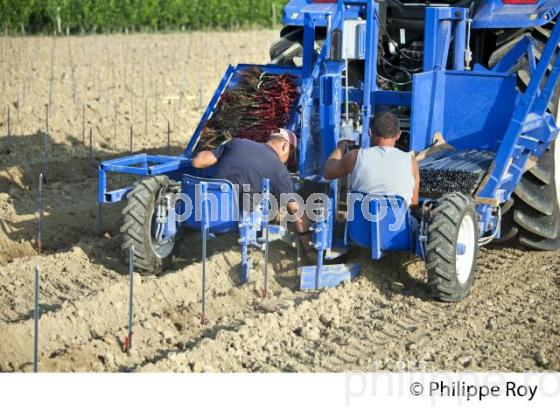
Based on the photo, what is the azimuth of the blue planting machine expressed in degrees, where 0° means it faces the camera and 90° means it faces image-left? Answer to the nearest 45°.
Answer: approximately 225°

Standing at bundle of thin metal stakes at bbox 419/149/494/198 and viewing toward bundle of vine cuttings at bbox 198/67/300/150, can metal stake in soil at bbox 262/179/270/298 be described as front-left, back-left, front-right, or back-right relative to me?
front-left
